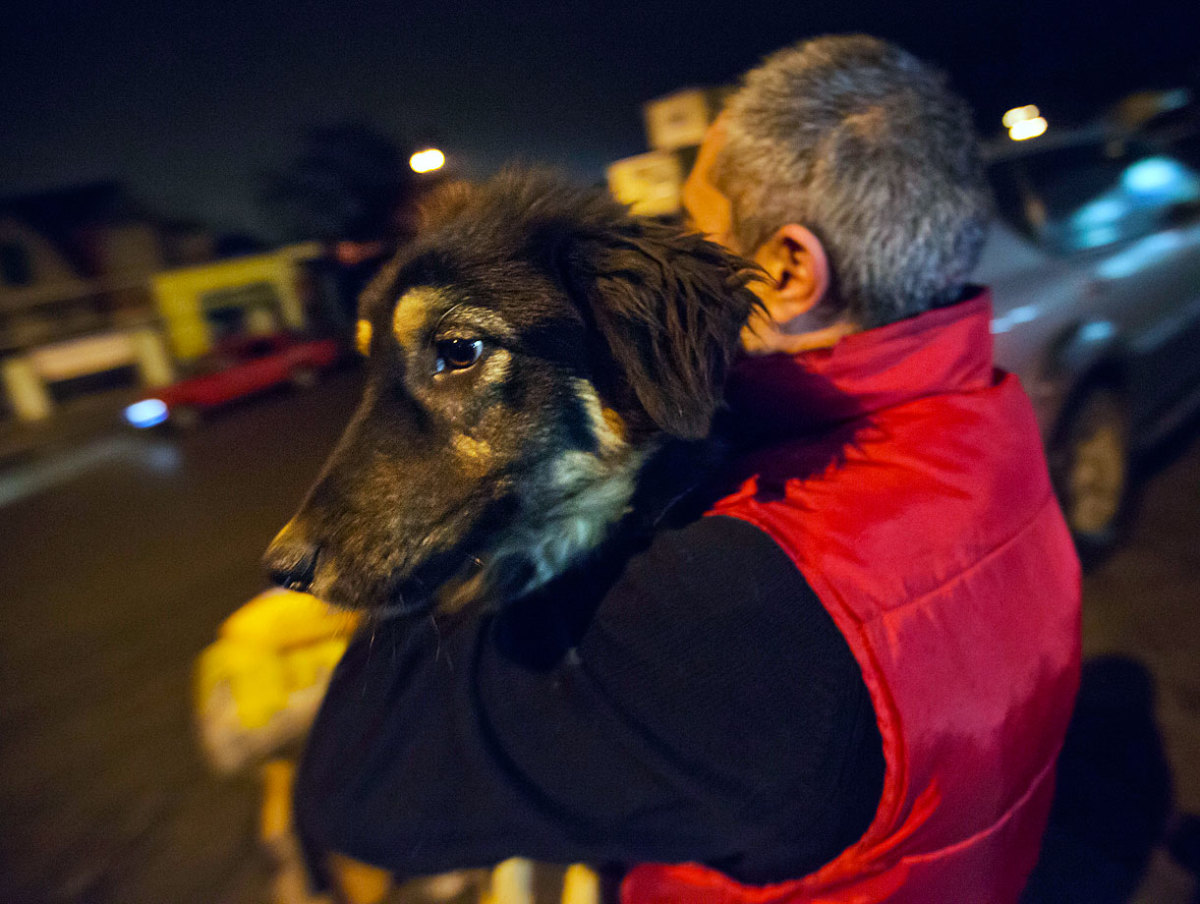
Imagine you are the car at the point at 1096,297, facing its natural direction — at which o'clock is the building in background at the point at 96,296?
The building in background is roughly at 2 o'clock from the car.

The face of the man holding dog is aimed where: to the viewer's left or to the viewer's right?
to the viewer's left

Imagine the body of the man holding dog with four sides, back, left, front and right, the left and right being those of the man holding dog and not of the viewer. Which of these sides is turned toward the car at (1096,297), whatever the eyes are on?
right

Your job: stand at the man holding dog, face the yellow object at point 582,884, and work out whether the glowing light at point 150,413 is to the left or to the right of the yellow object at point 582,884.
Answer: right

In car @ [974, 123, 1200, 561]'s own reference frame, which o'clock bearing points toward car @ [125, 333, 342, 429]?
car @ [125, 333, 342, 429] is roughly at 2 o'clock from car @ [974, 123, 1200, 561].

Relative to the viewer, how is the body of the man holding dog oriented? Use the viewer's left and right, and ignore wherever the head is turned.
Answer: facing away from the viewer and to the left of the viewer

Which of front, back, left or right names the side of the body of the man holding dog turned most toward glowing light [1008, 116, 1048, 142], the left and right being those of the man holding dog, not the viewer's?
right

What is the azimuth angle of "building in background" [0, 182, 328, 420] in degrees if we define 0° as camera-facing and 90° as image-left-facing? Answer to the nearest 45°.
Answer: approximately 315°

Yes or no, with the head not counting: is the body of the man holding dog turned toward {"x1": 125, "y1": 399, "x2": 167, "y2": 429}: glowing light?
yes

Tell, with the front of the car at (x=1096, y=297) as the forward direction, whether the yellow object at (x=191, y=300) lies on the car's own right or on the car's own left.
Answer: on the car's own right

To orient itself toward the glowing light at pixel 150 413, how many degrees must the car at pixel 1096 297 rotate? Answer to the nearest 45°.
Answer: approximately 45° to its right

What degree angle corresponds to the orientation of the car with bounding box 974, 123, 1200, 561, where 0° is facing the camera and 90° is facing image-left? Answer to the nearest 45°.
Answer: approximately 45°
